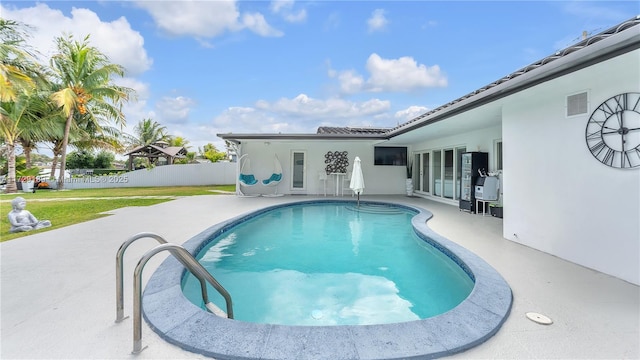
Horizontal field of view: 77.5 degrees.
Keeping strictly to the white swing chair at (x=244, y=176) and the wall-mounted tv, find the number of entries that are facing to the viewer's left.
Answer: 0

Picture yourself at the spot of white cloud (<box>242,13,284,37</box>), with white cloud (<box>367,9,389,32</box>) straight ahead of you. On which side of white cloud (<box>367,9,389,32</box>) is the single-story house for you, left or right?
right

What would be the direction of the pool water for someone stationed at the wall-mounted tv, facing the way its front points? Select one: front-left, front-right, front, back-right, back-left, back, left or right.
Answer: front

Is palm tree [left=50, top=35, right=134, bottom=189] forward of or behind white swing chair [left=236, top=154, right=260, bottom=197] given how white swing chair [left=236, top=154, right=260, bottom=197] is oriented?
behind

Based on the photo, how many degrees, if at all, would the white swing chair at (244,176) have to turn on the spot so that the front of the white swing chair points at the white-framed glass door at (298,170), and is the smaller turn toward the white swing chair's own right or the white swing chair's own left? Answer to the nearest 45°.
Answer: approximately 45° to the white swing chair's own left

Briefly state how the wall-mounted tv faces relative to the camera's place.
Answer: facing the viewer

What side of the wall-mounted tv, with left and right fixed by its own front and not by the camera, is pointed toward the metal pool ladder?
front

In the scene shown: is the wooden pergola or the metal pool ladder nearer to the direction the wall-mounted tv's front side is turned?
the metal pool ladder
